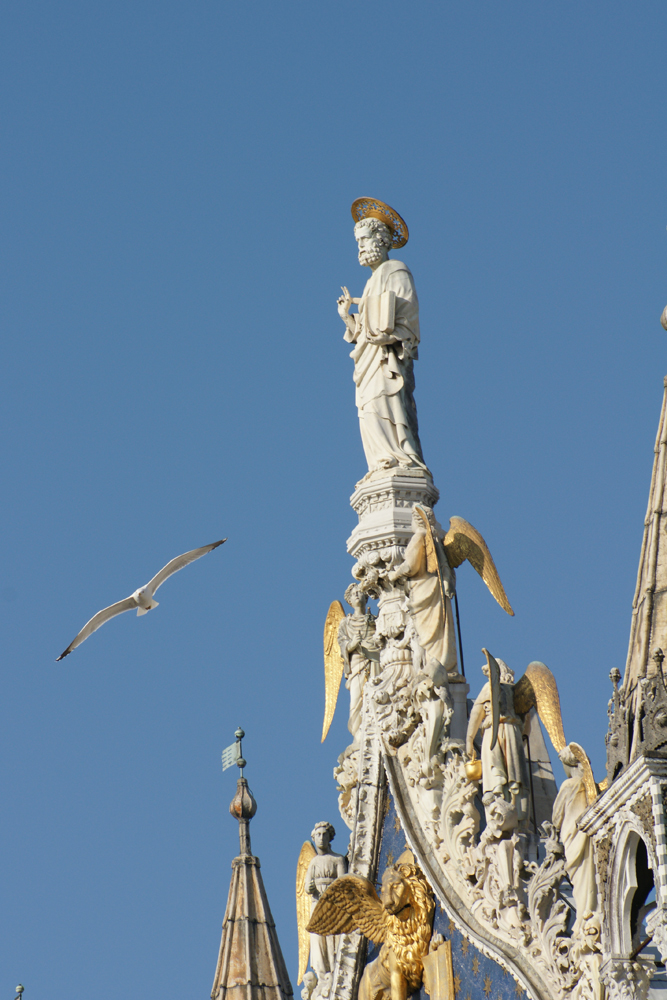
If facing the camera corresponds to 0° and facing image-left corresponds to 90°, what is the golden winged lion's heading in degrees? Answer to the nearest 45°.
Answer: approximately 315°

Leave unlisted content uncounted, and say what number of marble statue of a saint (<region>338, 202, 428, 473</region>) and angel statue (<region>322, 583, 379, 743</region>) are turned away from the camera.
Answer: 0

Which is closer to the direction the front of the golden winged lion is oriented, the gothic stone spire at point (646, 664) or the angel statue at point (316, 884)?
the gothic stone spire

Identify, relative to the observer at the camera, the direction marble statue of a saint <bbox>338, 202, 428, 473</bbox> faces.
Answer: facing the viewer and to the left of the viewer

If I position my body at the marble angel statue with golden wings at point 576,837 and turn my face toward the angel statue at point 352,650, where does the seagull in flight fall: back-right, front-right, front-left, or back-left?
front-left

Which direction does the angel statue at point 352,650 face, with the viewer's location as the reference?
facing the viewer and to the right of the viewer

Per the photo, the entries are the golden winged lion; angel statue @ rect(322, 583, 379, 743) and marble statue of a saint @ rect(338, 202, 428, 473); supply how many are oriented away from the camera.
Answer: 0

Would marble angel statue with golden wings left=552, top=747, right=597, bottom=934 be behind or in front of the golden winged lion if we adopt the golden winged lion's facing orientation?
in front

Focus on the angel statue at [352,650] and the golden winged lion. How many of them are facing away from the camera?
0
